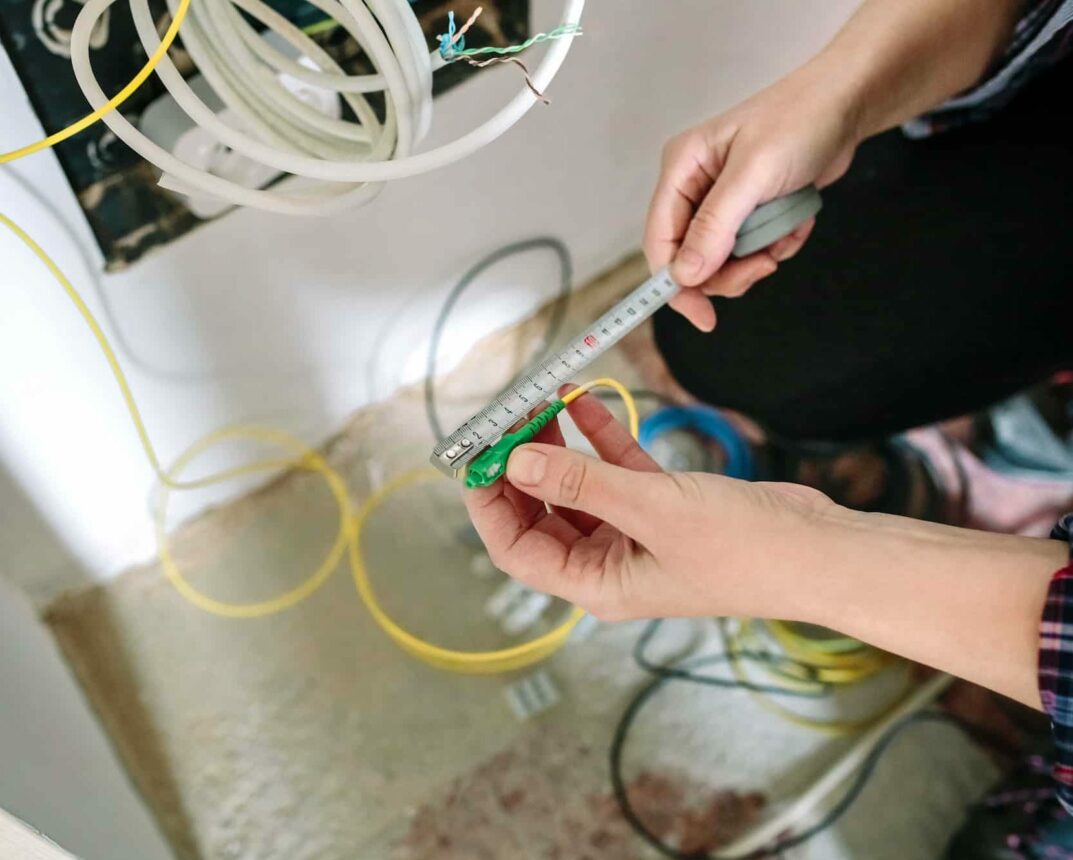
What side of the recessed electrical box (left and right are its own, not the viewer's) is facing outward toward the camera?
front
